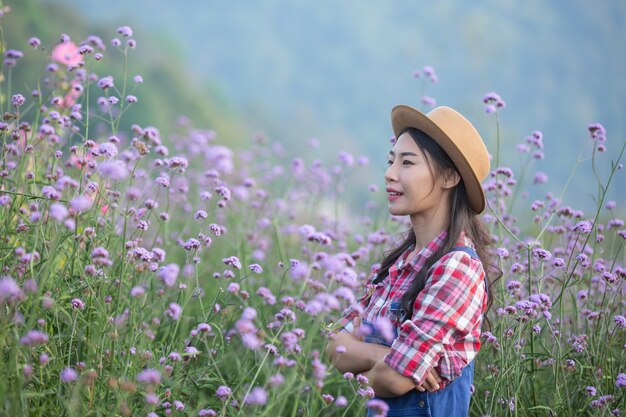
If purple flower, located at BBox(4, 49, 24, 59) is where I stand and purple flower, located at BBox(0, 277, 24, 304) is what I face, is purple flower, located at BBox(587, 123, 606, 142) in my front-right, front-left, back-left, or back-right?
front-left

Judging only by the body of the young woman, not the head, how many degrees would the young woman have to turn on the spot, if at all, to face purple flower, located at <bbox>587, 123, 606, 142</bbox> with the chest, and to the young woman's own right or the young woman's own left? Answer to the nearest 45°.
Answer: approximately 180°

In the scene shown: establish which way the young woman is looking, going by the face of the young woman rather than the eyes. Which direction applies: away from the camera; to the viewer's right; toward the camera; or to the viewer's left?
to the viewer's left

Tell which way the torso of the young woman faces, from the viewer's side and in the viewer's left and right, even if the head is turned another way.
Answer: facing the viewer and to the left of the viewer

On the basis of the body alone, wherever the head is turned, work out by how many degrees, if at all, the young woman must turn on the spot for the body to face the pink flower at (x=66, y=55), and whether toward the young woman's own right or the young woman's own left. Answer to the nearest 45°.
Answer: approximately 90° to the young woman's own right

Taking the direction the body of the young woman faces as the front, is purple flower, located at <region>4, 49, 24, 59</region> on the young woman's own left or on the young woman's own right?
on the young woman's own right

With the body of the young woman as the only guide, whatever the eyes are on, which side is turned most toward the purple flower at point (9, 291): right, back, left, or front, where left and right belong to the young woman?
front
